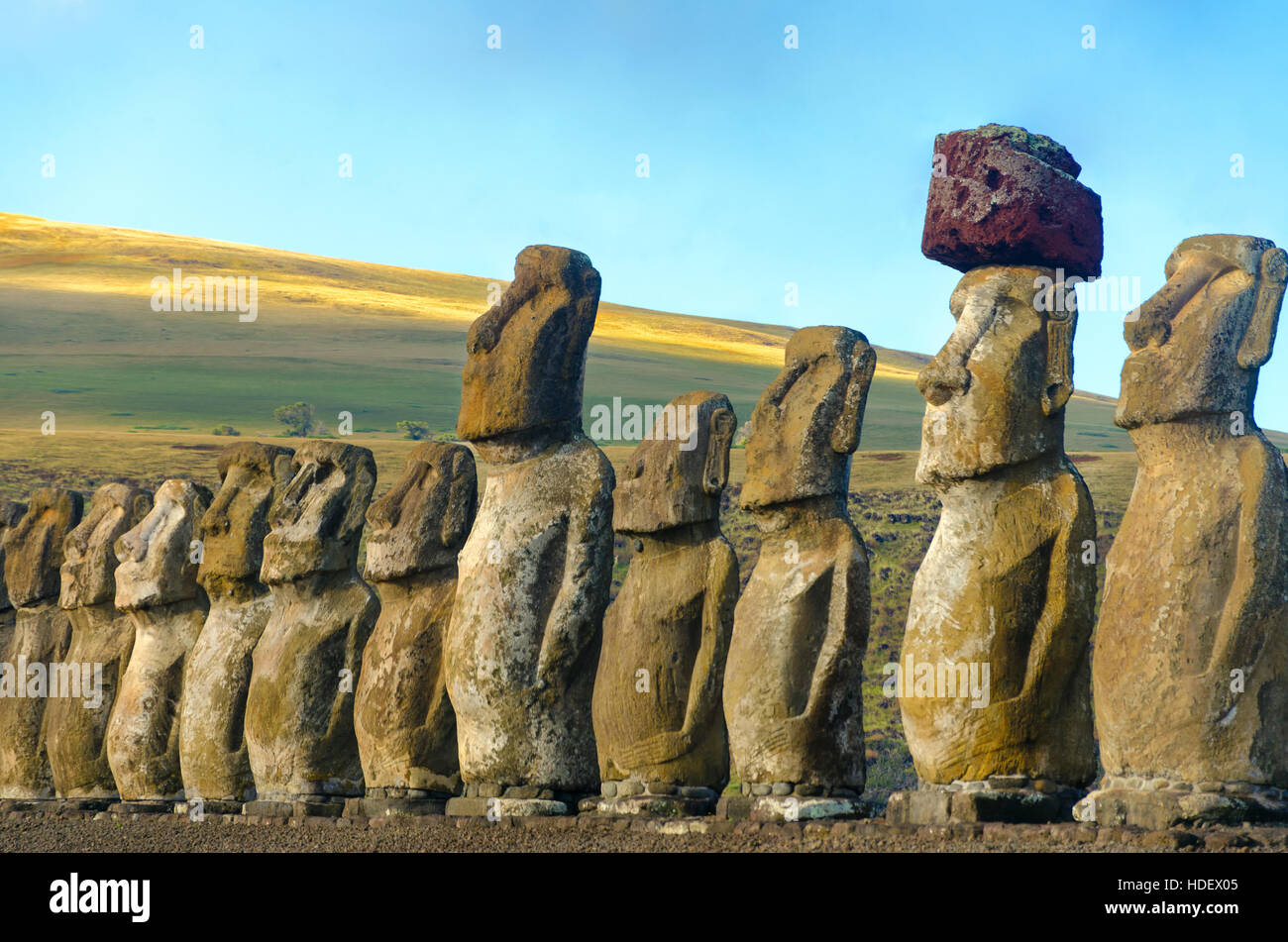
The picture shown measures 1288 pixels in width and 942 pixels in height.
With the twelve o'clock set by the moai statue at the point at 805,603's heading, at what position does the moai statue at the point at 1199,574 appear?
the moai statue at the point at 1199,574 is roughly at 9 o'clock from the moai statue at the point at 805,603.

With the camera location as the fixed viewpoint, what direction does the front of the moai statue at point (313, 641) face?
facing the viewer and to the left of the viewer

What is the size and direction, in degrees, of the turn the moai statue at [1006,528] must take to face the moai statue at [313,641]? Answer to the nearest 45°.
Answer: approximately 90° to its right

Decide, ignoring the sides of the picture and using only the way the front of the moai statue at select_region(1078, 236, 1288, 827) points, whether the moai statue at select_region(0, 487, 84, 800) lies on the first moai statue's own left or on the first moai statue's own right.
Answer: on the first moai statue's own right

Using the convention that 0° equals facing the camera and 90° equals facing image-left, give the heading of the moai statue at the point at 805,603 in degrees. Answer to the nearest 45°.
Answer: approximately 45°

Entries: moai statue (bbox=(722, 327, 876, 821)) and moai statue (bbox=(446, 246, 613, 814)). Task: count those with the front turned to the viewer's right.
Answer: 0

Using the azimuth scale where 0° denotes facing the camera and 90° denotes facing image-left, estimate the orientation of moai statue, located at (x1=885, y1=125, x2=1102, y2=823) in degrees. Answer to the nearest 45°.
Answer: approximately 45°

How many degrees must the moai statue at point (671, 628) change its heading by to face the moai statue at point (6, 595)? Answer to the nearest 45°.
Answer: approximately 90° to its right

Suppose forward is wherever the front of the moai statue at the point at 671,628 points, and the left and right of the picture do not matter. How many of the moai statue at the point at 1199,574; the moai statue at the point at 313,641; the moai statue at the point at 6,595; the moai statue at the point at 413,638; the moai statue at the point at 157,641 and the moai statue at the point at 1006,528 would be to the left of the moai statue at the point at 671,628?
2

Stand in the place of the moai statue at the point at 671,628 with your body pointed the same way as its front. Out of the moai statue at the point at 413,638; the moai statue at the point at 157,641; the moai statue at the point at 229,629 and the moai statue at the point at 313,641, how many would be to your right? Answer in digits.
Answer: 4

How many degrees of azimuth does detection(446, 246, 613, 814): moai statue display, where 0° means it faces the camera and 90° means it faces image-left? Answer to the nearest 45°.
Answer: approximately 45°

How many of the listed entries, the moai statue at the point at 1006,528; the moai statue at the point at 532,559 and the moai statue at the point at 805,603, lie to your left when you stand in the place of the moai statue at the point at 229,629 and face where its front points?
3

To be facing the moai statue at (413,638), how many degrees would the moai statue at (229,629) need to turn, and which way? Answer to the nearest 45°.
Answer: approximately 90° to its left

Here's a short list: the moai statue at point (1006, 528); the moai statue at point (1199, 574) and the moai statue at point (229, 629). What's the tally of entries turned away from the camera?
0
